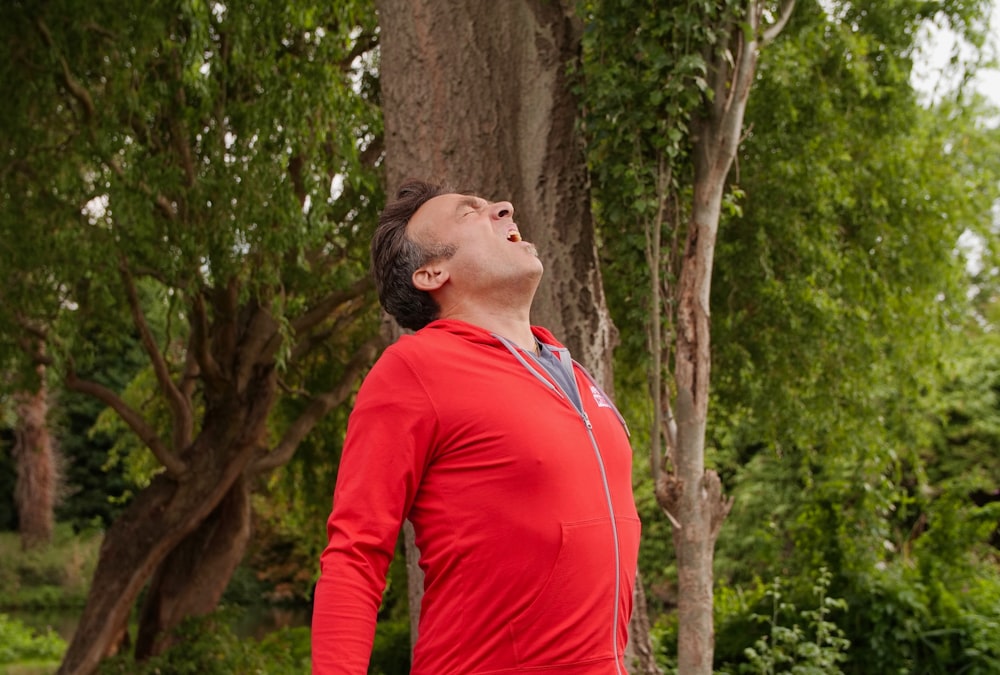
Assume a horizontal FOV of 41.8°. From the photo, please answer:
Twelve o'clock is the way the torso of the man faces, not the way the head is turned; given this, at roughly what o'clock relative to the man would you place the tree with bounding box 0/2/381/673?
The tree is roughly at 7 o'clock from the man.

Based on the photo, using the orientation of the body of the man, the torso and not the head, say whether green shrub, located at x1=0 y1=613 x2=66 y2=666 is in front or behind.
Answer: behind

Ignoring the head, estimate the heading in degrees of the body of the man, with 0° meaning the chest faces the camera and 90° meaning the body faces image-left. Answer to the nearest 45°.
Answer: approximately 315°

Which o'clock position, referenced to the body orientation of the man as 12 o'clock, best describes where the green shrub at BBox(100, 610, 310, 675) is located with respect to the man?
The green shrub is roughly at 7 o'clock from the man.

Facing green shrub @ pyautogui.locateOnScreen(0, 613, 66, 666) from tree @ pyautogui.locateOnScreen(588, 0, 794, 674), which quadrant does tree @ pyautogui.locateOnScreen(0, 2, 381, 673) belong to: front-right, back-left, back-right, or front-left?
front-left

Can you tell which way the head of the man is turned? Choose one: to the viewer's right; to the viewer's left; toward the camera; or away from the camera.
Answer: to the viewer's right

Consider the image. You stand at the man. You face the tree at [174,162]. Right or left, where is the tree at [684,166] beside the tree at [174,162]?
right

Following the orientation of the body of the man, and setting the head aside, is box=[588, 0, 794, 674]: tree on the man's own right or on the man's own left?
on the man's own left
